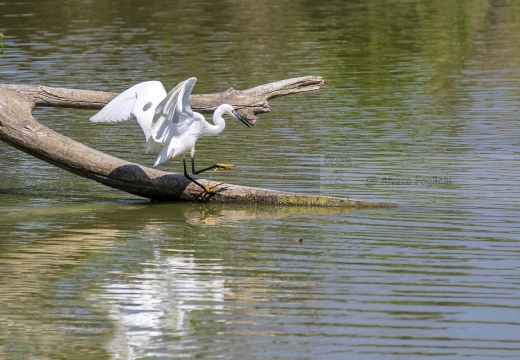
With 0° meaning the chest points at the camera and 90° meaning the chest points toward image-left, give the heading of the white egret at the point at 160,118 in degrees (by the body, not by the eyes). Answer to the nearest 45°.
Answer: approximately 270°
